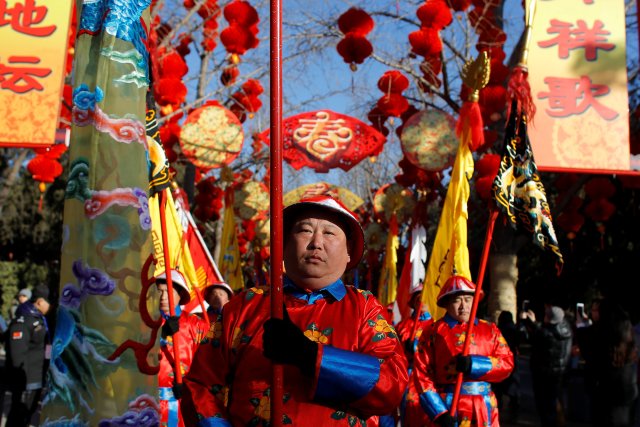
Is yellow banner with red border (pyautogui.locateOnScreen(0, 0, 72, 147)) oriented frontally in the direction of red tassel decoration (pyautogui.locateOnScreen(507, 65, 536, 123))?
no

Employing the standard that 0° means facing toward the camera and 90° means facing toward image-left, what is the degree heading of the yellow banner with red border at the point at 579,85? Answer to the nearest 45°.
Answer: approximately 0°

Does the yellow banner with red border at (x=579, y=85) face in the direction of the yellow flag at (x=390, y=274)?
no

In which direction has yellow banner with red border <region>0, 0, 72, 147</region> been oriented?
toward the camera

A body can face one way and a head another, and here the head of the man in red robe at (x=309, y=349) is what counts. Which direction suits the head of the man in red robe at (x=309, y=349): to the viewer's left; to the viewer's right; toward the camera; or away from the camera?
toward the camera

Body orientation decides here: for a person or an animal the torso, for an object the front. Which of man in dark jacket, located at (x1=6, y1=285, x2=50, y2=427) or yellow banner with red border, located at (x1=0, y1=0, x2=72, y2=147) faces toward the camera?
the yellow banner with red border

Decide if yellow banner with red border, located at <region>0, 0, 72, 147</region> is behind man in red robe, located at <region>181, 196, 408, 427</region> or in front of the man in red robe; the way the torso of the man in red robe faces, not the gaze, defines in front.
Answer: behind

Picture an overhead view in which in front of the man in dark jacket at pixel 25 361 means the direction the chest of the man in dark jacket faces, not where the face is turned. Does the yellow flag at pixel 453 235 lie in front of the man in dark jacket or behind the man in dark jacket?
in front

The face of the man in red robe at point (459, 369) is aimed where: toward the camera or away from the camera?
toward the camera

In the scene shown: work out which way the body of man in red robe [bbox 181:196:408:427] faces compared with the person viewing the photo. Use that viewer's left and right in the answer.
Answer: facing the viewer

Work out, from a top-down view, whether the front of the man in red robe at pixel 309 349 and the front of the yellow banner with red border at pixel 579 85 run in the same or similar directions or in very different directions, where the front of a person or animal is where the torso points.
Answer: same or similar directions
